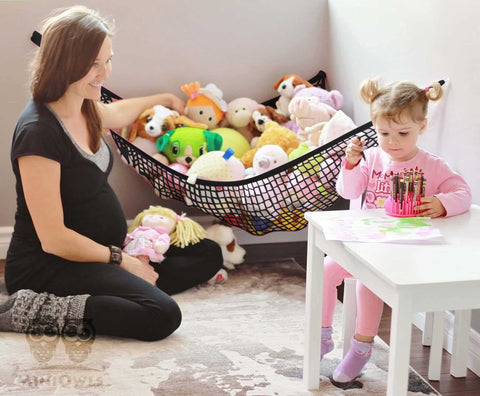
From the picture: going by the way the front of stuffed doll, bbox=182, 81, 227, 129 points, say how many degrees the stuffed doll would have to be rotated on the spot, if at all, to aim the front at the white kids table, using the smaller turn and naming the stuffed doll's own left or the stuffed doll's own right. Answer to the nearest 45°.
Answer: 0° — it already faces it

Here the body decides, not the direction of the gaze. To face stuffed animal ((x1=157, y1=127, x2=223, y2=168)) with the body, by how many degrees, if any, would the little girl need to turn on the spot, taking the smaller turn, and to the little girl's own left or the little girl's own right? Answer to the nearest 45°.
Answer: approximately 90° to the little girl's own right

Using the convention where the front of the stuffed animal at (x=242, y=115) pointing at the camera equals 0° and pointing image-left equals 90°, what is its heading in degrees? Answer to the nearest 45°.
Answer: approximately 0°

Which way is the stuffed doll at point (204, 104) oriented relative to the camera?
toward the camera

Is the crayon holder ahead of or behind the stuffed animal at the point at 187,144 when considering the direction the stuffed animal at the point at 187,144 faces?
ahead

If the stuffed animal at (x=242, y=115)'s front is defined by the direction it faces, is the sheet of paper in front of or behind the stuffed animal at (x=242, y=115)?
in front

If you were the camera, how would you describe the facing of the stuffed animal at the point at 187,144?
facing the viewer

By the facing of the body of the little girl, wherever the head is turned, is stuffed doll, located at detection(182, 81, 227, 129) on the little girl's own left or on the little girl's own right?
on the little girl's own right

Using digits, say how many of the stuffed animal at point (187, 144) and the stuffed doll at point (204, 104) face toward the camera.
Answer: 2
